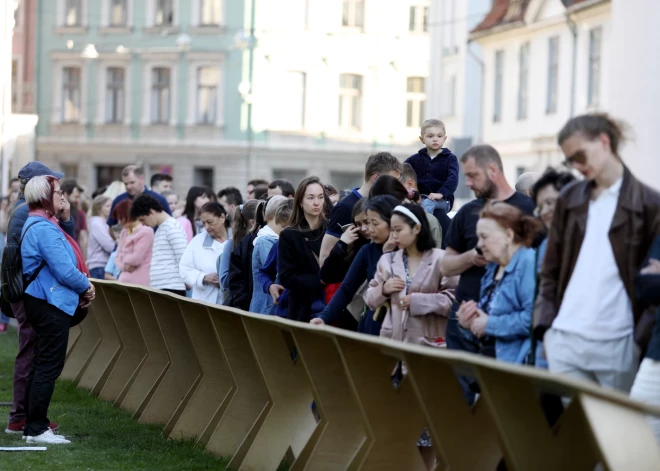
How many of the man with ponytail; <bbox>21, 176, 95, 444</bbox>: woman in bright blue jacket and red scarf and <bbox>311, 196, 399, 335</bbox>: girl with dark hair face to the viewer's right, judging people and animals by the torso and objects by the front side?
1

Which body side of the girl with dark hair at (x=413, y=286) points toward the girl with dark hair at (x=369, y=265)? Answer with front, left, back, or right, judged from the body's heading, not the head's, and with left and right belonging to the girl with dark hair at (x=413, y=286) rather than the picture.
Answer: right

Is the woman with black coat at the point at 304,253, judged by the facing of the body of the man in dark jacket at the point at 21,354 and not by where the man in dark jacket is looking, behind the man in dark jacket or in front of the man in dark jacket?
in front

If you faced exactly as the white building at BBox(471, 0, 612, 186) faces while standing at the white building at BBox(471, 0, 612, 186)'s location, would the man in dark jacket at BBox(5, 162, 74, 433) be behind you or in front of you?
in front

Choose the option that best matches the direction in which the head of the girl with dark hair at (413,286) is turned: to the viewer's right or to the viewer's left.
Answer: to the viewer's left

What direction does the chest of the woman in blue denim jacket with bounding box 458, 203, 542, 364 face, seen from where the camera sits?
to the viewer's left

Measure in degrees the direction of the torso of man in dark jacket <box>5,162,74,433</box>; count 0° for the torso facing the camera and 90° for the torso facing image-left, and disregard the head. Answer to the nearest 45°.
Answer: approximately 270°

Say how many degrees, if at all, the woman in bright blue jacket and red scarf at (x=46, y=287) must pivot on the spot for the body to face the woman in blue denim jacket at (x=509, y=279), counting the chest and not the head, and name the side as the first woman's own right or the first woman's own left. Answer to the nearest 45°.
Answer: approximately 45° to the first woman's own right

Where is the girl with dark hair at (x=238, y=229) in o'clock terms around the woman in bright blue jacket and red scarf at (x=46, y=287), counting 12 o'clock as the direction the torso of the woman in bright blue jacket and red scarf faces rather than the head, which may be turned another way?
The girl with dark hair is roughly at 10 o'clock from the woman in bright blue jacket and red scarf.

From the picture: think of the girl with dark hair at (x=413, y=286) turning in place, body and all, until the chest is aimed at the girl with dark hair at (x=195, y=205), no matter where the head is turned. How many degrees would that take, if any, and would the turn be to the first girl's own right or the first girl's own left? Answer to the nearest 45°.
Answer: approximately 135° to the first girl's own right

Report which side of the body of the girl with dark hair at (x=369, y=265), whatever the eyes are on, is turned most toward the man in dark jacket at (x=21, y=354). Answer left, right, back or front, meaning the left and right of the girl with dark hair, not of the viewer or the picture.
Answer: right

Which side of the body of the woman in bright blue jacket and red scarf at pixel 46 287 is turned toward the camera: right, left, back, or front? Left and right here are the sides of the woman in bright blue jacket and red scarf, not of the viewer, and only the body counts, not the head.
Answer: right

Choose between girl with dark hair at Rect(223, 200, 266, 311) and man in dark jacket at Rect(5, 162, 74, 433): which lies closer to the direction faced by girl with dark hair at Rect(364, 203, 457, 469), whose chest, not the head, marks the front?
the man in dark jacket

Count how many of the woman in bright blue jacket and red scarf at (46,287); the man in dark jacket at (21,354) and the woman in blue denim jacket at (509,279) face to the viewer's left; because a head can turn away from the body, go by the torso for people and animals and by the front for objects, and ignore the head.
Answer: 1
